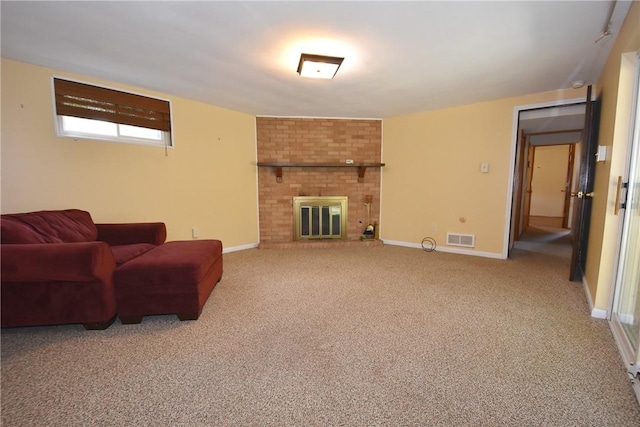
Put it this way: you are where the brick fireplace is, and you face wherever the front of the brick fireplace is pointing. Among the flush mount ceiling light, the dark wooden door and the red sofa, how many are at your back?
0

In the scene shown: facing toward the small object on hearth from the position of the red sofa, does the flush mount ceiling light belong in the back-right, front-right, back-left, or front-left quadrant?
front-right

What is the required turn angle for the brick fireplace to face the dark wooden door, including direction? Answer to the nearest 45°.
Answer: approximately 45° to its left

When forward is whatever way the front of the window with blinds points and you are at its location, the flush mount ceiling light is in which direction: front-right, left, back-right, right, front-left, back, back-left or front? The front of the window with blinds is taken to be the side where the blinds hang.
front

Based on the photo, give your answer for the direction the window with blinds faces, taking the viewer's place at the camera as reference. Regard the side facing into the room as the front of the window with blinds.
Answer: facing the viewer and to the right of the viewer

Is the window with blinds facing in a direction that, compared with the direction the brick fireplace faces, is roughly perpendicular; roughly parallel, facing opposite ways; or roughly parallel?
roughly perpendicular

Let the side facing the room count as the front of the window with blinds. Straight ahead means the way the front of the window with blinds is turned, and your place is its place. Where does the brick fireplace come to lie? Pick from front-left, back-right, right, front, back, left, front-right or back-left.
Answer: front-left

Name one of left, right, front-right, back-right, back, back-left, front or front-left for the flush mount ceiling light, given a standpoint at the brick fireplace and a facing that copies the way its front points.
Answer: front

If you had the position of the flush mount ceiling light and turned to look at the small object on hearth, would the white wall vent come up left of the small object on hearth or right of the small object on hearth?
right

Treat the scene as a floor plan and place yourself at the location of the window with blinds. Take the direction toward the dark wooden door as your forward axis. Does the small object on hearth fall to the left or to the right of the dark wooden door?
left

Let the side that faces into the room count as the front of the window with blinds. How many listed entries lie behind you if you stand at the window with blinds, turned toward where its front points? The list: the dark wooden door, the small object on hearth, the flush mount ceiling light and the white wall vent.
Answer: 0

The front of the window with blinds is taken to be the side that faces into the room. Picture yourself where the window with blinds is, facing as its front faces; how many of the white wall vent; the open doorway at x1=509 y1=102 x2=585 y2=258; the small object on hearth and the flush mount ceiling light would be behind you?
0

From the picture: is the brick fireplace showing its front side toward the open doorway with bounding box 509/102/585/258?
no

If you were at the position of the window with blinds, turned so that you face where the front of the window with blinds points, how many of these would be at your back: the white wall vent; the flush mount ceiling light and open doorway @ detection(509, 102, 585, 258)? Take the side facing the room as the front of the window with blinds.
0

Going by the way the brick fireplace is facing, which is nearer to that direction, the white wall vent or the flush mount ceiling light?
the flush mount ceiling light

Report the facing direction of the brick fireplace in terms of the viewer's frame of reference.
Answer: facing the viewer

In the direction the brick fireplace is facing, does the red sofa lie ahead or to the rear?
ahead

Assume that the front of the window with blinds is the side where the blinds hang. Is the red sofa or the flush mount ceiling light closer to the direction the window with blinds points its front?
the flush mount ceiling light

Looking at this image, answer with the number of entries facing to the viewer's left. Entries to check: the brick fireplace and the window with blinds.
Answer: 0
